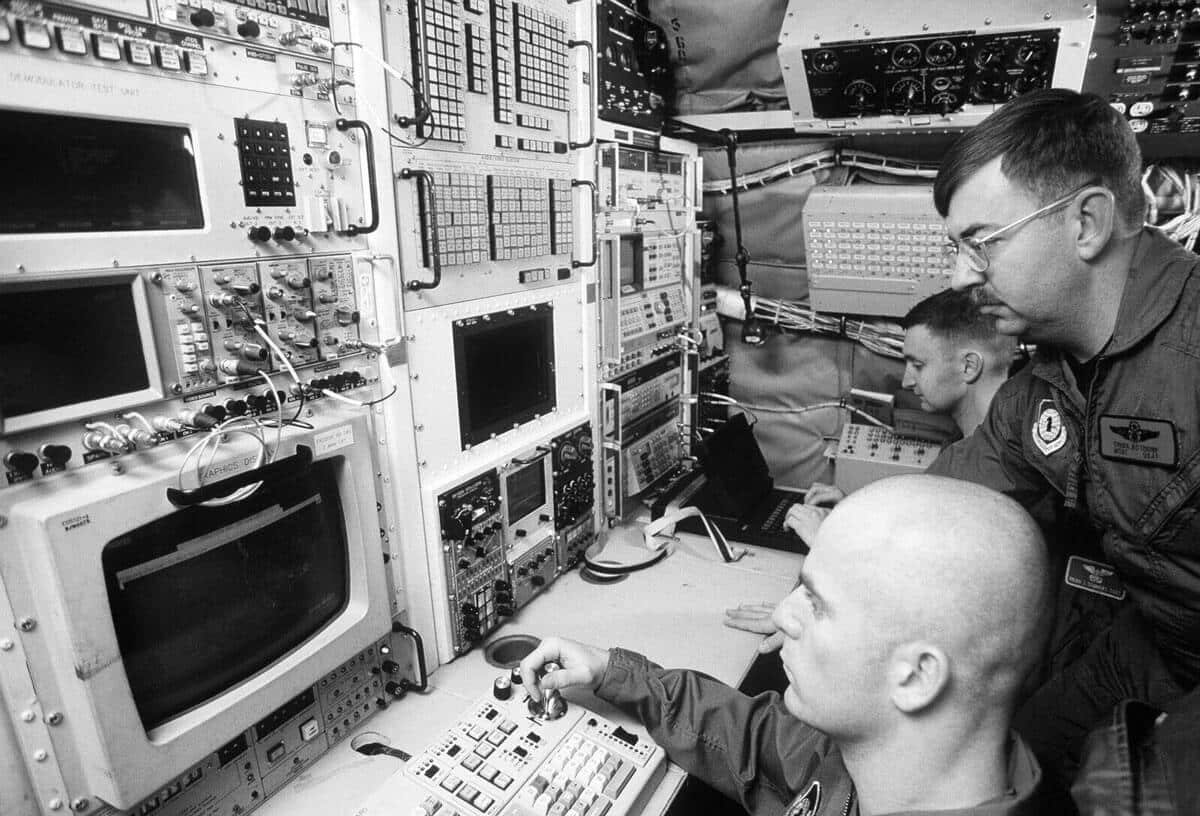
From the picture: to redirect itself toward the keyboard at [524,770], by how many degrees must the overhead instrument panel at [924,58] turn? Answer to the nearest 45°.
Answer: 0° — it already faces it

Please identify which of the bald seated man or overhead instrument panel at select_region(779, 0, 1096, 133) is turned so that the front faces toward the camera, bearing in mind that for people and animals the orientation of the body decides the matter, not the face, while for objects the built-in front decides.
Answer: the overhead instrument panel

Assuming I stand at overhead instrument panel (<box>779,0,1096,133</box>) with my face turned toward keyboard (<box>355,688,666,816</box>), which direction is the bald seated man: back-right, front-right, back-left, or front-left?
front-left

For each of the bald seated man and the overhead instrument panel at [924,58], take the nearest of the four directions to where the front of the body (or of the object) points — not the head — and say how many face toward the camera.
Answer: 1

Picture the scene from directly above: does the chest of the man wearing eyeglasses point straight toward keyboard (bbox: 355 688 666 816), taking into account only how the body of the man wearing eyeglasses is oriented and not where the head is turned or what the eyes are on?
yes

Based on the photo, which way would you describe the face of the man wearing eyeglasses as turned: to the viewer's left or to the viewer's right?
to the viewer's left

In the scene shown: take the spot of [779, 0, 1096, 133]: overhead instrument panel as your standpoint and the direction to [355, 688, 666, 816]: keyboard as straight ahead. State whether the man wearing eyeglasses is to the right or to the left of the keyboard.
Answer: left

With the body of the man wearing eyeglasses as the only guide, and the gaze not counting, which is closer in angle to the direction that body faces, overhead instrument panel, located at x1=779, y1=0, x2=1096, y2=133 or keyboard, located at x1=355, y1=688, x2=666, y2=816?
the keyboard

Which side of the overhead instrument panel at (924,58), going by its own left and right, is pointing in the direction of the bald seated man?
front

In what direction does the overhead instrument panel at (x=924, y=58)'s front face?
toward the camera

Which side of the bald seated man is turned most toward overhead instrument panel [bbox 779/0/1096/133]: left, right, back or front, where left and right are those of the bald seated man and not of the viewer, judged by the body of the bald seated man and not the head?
right

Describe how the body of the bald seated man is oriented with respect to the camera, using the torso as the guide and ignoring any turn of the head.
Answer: to the viewer's left

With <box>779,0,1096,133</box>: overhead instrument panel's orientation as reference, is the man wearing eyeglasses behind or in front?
in front

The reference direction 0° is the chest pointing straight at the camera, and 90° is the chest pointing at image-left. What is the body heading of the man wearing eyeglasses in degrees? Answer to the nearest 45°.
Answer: approximately 45°
